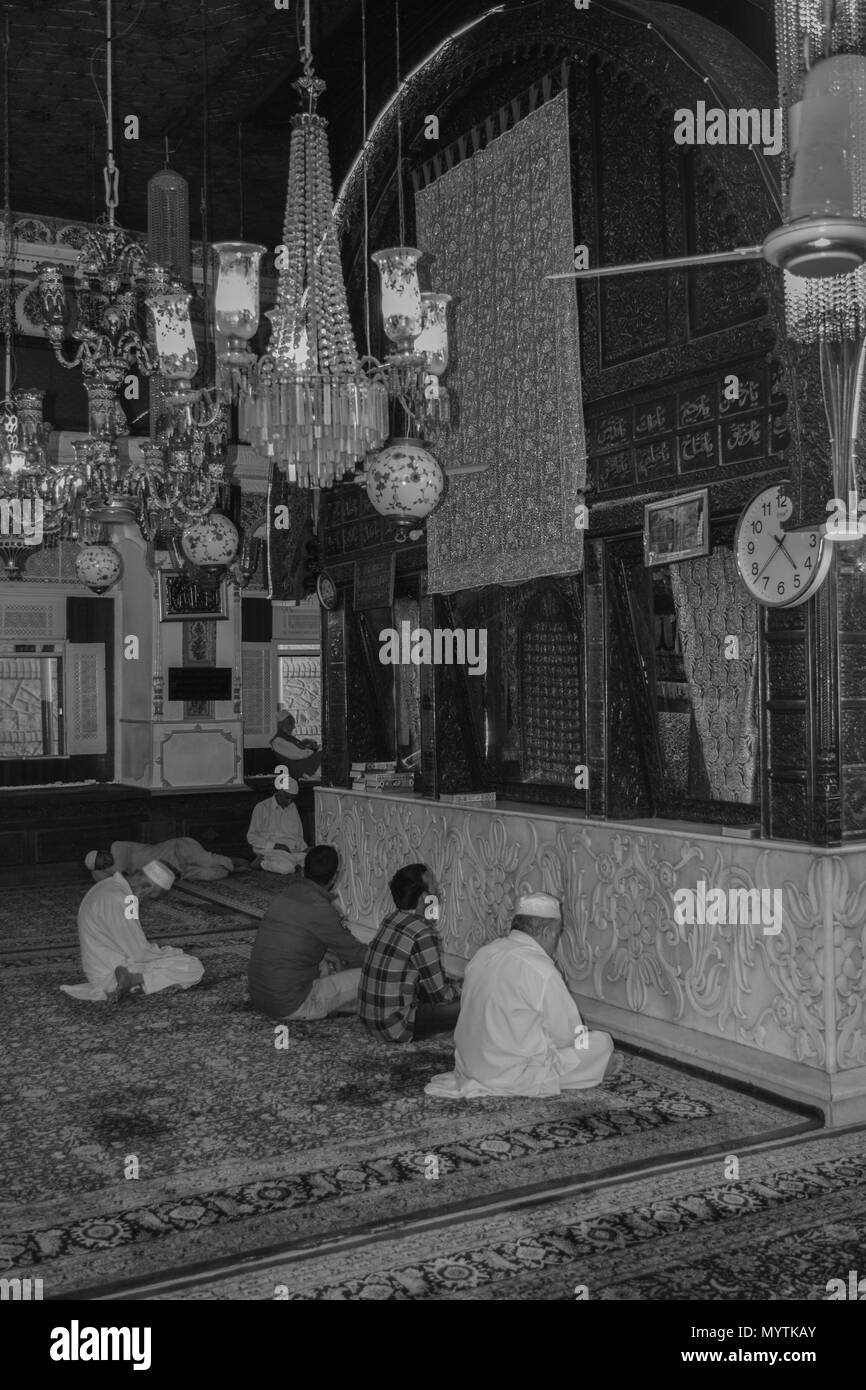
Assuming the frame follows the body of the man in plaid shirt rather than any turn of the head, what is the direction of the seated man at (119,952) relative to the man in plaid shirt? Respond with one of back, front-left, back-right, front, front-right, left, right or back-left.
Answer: left

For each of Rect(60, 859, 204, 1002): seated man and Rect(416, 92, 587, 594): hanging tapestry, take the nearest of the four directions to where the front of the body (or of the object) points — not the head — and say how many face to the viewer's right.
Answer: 1

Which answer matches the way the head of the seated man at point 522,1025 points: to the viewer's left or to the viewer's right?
to the viewer's right

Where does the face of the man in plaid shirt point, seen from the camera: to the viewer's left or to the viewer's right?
to the viewer's right

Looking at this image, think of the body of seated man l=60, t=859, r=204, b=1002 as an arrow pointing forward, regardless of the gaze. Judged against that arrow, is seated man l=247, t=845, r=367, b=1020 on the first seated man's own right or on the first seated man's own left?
on the first seated man's own right

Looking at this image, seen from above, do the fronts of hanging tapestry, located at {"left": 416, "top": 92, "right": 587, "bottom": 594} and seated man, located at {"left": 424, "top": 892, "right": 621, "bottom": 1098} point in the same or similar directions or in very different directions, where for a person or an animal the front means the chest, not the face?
very different directions

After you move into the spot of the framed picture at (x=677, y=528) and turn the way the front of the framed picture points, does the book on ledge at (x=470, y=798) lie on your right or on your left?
on your right

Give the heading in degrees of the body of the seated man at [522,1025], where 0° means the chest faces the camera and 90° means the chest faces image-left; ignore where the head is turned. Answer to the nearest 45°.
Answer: approximately 225°

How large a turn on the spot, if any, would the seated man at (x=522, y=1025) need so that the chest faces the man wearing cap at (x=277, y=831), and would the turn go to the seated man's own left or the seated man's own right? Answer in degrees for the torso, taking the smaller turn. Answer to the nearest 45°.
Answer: approximately 45° to the seated man's own left

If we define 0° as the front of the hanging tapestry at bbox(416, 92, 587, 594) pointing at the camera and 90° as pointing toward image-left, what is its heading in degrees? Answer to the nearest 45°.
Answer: approximately 45°

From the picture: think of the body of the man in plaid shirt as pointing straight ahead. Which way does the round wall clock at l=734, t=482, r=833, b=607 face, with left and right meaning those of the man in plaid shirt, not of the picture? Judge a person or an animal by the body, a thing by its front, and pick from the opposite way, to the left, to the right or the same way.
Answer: the opposite way

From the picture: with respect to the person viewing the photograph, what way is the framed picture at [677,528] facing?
facing the viewer and to the left of the viewer

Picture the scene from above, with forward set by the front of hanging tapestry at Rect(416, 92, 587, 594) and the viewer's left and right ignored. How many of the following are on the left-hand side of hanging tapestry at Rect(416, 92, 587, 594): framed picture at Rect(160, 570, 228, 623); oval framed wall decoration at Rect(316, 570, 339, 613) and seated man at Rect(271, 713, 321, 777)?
0

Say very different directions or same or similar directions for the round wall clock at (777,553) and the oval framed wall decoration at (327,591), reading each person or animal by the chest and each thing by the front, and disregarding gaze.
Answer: same or similar directions
